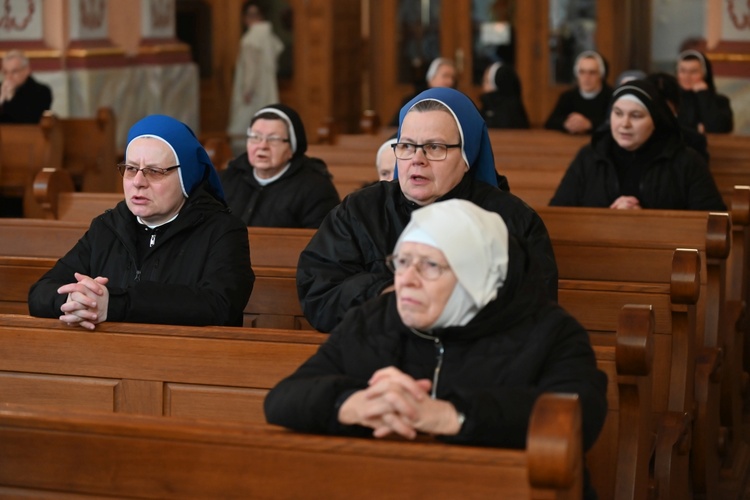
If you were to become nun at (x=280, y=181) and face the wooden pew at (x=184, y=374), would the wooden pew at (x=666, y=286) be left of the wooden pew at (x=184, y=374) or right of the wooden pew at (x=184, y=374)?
left

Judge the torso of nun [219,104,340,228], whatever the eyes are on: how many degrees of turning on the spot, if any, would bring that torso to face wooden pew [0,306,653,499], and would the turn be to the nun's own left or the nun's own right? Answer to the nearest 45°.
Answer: approximately 45° to the nun's own left

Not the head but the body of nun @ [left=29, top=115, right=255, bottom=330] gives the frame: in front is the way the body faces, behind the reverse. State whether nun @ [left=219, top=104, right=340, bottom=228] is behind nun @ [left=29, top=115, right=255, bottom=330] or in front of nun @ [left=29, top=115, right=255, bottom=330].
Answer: behind

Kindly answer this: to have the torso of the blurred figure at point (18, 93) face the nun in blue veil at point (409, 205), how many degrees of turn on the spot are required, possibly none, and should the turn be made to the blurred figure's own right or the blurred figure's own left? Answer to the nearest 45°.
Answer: approximately 45° to the blurred figure's own left

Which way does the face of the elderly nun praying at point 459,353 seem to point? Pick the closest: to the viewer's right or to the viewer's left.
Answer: to the viewer's left

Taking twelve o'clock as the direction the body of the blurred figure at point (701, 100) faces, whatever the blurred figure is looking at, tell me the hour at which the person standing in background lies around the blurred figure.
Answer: The person standing in background is roughly at 3 o'clock from the blurred figure.

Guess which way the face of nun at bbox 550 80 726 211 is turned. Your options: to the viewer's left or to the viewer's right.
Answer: to the viewer's left

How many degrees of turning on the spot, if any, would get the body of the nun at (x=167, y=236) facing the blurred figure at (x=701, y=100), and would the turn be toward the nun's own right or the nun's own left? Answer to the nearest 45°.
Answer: approximately 180°
